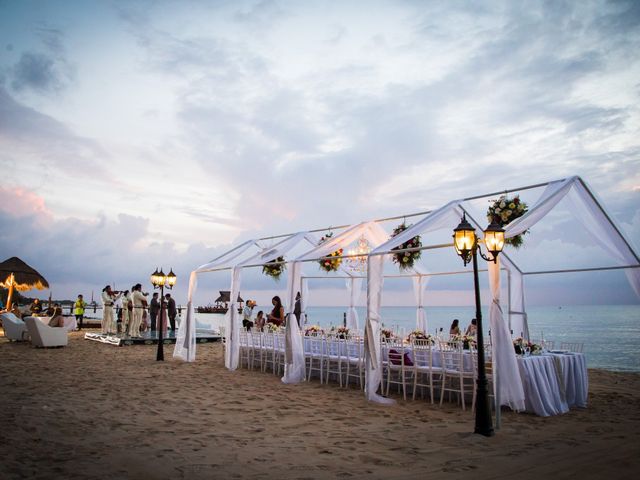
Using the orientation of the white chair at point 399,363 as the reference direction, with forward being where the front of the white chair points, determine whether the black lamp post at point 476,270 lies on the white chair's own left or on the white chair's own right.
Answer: on the white chair's own right

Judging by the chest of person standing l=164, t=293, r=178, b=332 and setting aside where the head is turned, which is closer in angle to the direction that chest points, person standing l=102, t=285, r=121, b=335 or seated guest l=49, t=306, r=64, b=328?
the person standing

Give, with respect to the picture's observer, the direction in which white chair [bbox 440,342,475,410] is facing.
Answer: facing away from the viewer and to the right of the viewer

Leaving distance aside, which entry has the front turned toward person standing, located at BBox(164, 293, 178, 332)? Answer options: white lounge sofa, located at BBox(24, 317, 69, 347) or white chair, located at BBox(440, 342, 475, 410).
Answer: the white lounge sofa

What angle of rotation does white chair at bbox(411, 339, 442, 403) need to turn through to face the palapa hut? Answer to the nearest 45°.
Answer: approximately 90° to its left

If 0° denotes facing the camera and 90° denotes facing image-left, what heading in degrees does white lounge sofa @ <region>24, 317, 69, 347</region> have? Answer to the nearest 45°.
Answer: approximately 225°

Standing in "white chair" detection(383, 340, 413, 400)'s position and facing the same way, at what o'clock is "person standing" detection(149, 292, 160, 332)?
The person standing is roughly at 9 o'clock from the white chair.

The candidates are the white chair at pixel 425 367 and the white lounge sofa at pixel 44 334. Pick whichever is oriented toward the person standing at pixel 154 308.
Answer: the white lounge sofa

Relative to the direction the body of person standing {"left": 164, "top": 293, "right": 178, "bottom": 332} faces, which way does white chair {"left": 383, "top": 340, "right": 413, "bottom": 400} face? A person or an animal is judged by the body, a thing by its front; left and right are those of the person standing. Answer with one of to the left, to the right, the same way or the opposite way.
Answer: the opposite way

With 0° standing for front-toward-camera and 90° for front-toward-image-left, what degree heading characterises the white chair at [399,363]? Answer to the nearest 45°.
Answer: approximately 225°

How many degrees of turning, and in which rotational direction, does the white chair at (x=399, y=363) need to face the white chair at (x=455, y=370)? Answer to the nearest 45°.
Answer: approximately 90° to its right
